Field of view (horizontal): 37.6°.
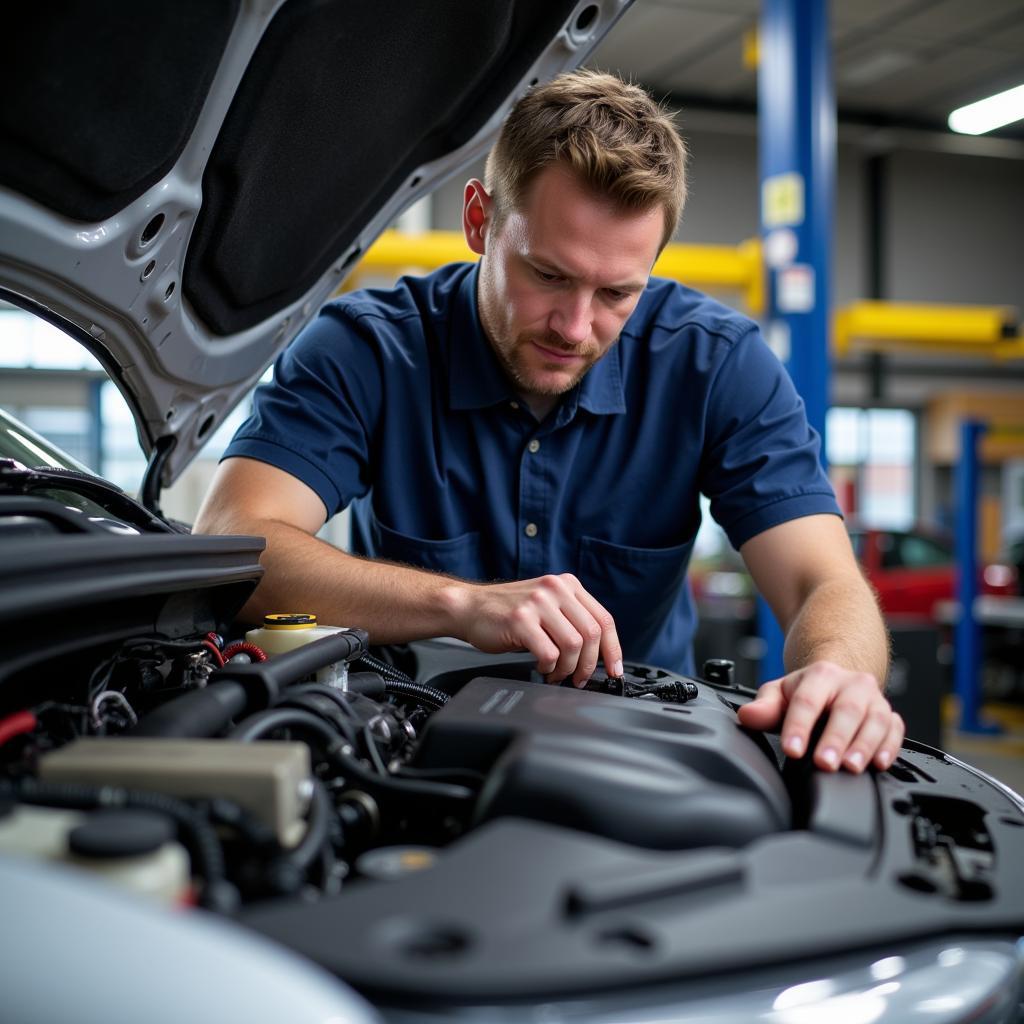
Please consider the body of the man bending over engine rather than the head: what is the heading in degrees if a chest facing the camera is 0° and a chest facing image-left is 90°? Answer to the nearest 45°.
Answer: approximately 0°

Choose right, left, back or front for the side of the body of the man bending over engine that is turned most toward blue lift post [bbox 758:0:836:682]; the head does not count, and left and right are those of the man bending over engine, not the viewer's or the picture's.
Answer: back

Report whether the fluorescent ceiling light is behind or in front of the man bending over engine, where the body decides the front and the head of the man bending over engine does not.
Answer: behind

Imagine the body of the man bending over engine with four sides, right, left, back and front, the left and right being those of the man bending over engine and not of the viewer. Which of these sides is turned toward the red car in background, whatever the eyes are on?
back
